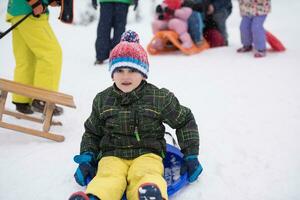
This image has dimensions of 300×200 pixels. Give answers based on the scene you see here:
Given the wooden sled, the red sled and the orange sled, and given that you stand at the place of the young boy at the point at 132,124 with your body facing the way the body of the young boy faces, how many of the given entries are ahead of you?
0

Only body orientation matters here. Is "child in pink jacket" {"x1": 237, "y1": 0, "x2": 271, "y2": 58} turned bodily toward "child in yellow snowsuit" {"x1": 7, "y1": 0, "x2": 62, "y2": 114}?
yes

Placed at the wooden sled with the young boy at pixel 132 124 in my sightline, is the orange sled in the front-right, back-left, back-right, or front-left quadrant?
back-left

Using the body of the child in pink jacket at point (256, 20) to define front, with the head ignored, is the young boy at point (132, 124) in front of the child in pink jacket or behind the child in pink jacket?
in front

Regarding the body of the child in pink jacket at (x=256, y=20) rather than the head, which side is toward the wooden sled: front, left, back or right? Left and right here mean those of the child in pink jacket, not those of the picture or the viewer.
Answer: front

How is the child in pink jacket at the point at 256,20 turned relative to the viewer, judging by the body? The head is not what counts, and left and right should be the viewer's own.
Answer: facing the viewer and to the left of the viewer

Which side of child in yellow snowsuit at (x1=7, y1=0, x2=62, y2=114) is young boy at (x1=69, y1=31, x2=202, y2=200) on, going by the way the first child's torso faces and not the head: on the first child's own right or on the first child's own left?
on the first child's own left

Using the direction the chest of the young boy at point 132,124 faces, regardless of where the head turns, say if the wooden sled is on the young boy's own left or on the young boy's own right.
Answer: on the young boy's own right

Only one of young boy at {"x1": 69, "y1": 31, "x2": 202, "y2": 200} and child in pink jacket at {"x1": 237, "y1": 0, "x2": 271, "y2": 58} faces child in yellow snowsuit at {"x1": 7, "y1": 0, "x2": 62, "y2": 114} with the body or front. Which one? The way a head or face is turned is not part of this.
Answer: the child in pink jacket

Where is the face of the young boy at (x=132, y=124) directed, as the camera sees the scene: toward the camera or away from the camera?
toward the camera

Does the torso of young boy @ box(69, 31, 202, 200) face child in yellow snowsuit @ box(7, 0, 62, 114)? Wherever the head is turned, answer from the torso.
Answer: no

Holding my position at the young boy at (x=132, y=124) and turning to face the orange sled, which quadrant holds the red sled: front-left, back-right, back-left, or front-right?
front-right

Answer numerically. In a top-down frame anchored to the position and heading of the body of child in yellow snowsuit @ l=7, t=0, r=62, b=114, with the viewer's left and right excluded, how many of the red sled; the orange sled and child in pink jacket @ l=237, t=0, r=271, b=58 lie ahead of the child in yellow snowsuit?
0

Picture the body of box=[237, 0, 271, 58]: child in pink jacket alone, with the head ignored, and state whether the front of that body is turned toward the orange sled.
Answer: no

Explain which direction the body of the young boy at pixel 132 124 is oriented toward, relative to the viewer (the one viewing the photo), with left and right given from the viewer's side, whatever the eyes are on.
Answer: facing the viewer

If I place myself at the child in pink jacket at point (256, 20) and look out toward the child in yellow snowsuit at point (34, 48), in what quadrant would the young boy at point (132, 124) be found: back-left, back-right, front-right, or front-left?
front-left
